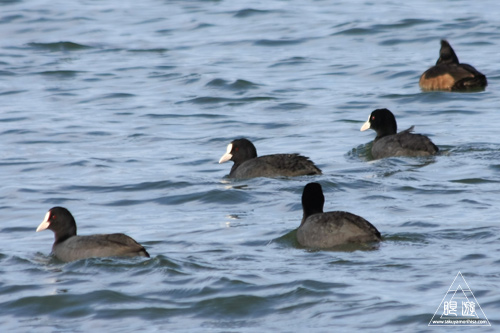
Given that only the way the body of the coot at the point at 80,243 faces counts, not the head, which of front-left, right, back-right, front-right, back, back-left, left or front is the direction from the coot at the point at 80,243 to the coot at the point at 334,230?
back

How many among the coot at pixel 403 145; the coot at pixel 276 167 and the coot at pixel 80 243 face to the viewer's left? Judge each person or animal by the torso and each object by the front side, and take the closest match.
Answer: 3

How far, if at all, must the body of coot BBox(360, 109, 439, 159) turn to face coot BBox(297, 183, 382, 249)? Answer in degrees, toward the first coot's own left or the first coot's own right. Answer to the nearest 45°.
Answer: approximately 90° to the first coot's own left

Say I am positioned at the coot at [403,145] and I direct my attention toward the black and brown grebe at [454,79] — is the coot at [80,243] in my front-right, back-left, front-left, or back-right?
back-left

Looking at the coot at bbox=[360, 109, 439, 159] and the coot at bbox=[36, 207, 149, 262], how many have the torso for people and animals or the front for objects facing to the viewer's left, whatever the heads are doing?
2

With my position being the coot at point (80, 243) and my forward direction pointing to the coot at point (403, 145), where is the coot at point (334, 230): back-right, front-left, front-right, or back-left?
front-right

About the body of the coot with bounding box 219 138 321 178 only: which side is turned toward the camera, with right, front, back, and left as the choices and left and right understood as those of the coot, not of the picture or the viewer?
left

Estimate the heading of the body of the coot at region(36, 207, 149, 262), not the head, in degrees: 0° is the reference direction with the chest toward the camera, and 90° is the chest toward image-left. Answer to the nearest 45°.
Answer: approximately 90°
